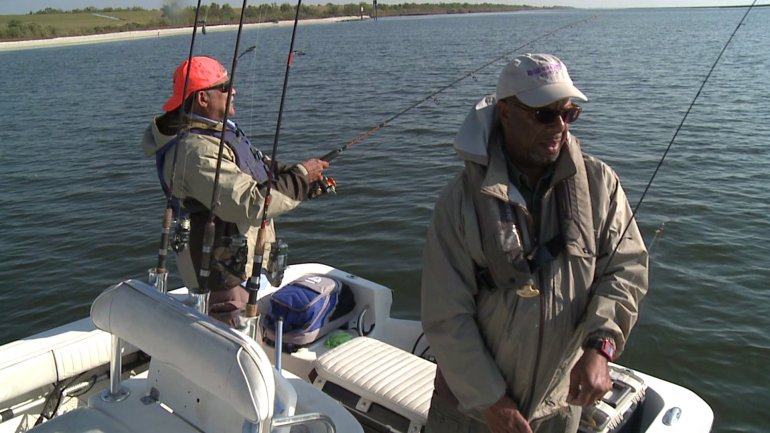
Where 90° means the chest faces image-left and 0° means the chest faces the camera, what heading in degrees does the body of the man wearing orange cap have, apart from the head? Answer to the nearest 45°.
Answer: approximately 270°

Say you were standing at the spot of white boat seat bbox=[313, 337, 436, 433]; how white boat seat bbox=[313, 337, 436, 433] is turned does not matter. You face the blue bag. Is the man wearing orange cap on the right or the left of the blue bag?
left

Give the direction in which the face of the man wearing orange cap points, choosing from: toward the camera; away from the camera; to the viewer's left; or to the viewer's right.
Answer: to the viewer's right

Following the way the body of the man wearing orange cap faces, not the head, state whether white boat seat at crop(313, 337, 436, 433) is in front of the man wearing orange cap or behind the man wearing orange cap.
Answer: in front

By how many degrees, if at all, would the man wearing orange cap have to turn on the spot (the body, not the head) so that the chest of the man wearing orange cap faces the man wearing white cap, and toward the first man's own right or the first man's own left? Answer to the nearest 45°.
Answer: approximately 45° to the first man's own right
